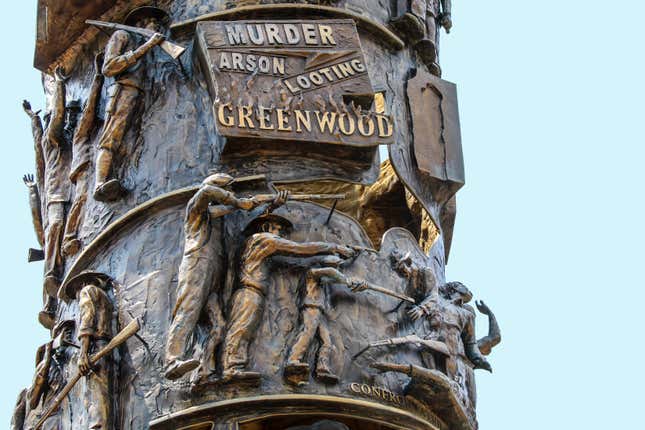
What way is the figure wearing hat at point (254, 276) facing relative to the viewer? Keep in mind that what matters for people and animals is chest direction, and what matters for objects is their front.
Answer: to the viewer's right

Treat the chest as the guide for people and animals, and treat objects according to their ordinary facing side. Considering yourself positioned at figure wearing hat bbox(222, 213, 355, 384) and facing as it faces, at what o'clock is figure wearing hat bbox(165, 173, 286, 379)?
figure wearing hat bbox(165, 173, 286, 379) is roughly at 6 o'clock from figure wearing hat bbox(222, 213, 355, 384).

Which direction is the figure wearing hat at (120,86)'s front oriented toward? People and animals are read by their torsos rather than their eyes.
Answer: to the viewer's right

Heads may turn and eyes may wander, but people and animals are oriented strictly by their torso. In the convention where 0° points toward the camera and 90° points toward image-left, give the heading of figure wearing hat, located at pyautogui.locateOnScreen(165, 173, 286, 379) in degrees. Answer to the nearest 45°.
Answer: approximately 270°
